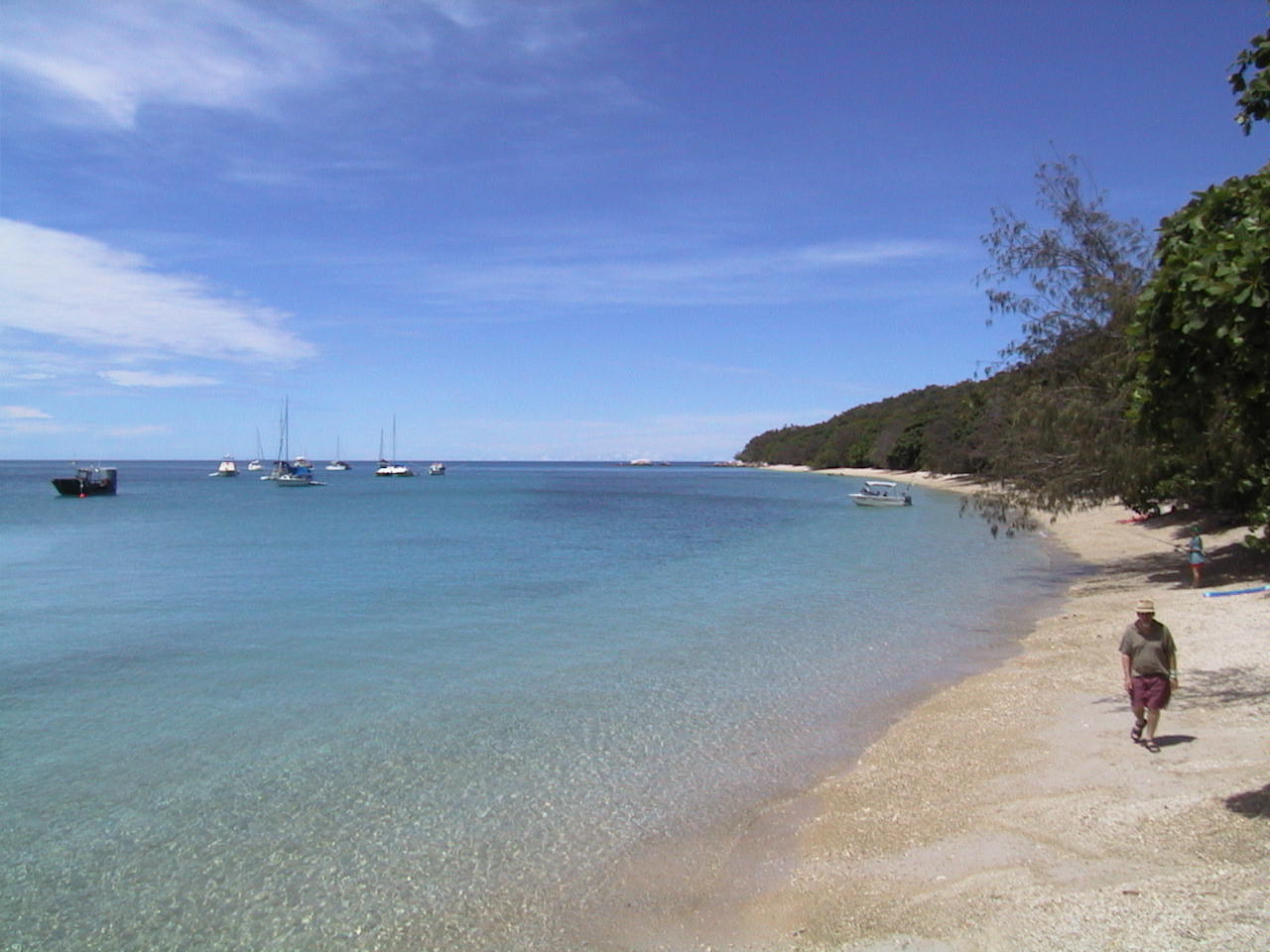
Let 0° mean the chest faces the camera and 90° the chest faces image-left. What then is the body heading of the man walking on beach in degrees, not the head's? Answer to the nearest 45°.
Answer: approximately 0°
